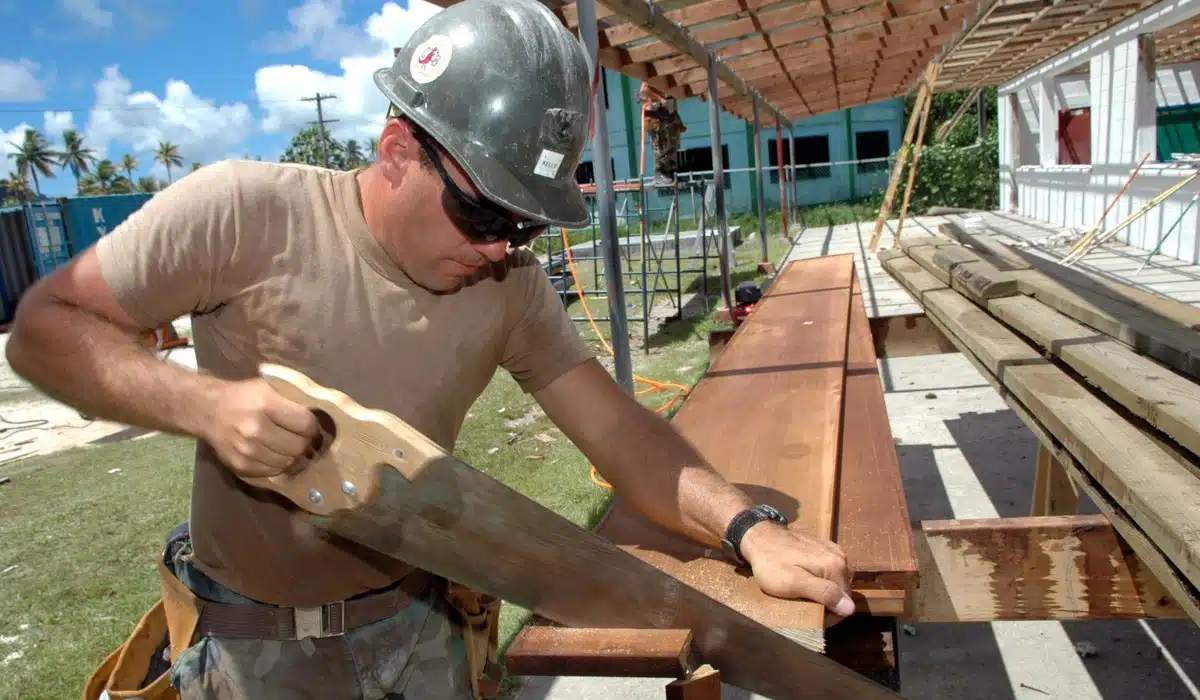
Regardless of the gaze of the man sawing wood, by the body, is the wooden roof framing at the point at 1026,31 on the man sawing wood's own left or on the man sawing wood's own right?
on the man sawing wood's own left

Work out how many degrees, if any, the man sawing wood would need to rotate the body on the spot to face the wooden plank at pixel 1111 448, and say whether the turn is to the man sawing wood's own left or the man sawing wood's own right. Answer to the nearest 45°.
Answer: approximately 45° to the man sawing wood's own left

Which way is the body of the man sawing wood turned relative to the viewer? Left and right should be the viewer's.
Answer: facing the viewer and to the right of the viewer

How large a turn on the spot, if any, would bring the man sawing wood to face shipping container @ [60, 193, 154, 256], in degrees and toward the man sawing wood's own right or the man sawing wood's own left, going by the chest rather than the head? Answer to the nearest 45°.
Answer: approximately 135° to the man sawing wood's own left

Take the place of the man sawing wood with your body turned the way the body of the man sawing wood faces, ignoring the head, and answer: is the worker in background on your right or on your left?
on your left

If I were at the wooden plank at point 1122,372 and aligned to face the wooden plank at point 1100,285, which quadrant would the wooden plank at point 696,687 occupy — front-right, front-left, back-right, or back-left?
back-left

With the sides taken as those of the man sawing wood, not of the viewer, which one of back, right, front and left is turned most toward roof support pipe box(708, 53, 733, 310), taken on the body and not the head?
left

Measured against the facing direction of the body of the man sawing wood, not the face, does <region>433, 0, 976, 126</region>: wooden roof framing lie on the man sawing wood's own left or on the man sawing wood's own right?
on the man sawing wood's own left

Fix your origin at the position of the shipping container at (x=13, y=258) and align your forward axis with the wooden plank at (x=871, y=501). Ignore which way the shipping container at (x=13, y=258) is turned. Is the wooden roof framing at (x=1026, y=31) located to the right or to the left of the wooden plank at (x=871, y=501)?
left

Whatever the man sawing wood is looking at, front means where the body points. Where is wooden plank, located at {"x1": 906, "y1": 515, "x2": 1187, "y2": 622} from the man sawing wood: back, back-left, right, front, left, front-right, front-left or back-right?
front-left

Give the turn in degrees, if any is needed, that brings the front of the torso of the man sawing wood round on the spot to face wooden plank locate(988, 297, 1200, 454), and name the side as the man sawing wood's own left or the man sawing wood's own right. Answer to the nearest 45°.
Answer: approximately 45° to the man sawing wood's own left

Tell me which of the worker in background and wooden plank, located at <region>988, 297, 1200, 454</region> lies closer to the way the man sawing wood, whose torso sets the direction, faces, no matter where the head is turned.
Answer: the wooden plank

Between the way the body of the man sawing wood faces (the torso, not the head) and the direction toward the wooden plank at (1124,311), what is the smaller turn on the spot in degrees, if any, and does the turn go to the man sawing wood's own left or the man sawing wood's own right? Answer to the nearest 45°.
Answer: approximately 90° to the man sawing wood's own left

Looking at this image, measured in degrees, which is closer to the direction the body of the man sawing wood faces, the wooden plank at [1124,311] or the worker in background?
the wooden plank
